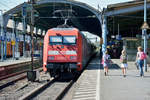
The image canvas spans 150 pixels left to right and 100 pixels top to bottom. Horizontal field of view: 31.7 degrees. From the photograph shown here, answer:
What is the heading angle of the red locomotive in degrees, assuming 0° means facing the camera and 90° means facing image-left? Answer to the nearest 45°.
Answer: approximately 0°
